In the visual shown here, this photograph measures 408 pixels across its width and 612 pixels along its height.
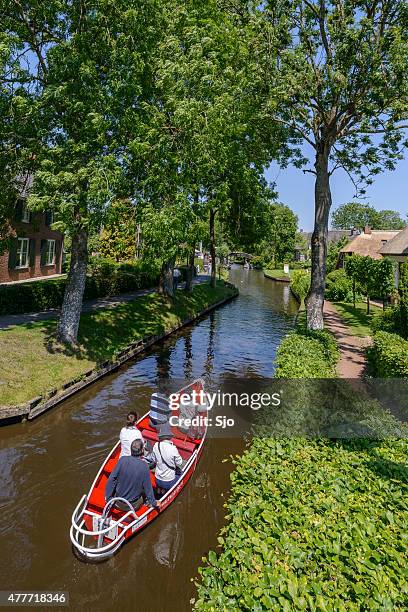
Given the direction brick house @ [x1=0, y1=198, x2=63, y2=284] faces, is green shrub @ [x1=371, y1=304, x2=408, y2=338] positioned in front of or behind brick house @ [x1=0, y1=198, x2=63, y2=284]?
in front

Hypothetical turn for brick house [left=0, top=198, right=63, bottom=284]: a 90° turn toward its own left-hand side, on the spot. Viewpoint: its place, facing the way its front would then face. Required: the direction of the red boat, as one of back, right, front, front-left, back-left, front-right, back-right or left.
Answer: back-right

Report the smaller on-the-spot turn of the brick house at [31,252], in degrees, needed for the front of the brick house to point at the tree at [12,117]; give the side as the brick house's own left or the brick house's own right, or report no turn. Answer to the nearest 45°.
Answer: approximately 45° to the brick house's own right

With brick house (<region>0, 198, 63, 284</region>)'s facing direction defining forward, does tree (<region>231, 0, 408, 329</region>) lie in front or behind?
in front

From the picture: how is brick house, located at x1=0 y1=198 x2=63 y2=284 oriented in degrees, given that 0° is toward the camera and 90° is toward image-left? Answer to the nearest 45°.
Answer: approximately 315°

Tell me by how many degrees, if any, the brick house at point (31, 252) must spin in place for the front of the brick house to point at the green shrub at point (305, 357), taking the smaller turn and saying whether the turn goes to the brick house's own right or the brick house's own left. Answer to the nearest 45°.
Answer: approximately 45° to the brick house's own right

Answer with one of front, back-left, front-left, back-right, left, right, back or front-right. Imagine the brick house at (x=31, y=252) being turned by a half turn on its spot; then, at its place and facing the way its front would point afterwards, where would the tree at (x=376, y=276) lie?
back

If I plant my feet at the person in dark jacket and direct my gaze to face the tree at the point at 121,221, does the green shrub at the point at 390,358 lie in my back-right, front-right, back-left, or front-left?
front-right

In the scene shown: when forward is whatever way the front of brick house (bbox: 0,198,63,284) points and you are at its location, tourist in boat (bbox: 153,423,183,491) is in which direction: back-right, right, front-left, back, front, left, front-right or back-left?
front-right

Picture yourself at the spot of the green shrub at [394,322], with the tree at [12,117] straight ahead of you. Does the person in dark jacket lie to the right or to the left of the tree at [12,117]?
left
